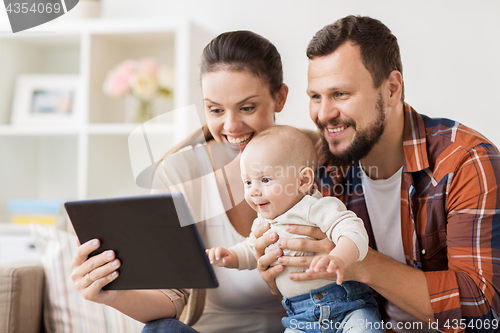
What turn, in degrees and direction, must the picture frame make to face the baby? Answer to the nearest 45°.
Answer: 0° — it already faces them

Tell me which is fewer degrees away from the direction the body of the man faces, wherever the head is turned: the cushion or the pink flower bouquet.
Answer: the cushion

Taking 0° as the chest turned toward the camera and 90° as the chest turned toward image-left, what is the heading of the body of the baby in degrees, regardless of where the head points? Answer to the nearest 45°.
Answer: approximately 45°

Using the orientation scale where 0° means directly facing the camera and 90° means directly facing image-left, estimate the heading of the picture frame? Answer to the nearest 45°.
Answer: approximately 0°

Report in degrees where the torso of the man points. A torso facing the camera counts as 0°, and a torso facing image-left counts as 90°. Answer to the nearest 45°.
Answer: approximately 45°
